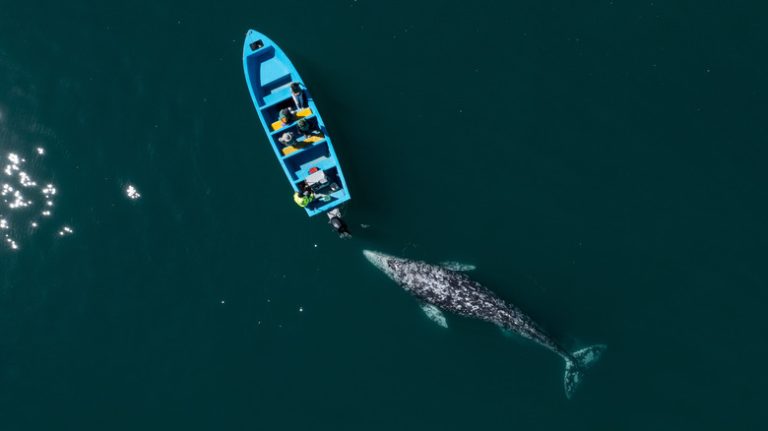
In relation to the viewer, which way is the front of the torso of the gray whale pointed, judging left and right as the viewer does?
facing away from the viewer and to the left of the viewer
